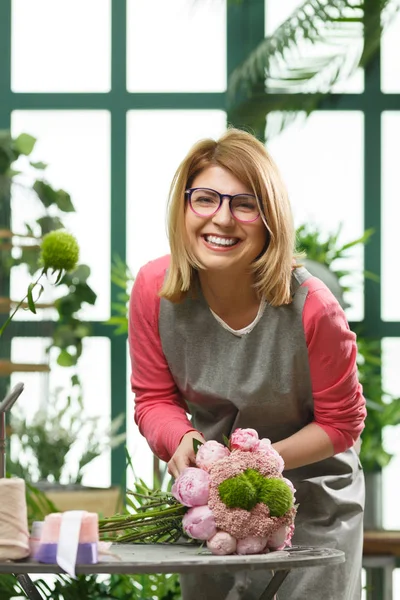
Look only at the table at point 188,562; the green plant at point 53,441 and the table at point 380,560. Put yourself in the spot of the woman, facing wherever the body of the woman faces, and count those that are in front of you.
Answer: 1

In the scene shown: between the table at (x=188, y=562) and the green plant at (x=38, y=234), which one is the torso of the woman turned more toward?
the table

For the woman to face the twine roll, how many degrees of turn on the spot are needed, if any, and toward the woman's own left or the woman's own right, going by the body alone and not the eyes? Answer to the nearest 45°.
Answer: approximately 45° to the woman's own right

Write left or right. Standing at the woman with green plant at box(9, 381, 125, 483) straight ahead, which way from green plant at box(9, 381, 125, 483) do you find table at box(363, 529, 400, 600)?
right

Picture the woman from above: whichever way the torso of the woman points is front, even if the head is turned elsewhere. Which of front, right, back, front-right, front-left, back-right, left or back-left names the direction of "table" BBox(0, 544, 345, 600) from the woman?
front

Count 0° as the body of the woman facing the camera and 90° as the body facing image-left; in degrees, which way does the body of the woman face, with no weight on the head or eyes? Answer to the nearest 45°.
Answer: approximately 0°

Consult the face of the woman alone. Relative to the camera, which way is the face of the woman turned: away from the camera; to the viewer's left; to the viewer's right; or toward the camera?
toward the camera
